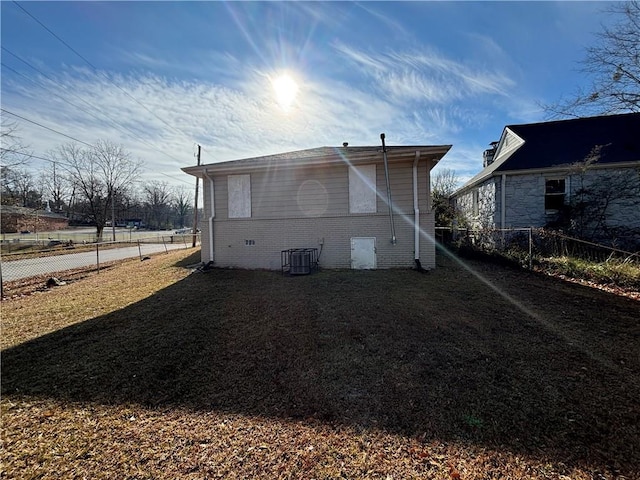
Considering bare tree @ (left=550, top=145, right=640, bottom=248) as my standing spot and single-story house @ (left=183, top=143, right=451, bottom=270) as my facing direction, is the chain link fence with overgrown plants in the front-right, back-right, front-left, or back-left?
front-left

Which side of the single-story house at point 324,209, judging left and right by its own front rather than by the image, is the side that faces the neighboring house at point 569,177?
right

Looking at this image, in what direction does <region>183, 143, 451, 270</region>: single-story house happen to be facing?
away from the camera

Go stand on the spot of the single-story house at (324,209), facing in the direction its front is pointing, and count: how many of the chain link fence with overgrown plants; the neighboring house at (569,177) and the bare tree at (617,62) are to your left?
0

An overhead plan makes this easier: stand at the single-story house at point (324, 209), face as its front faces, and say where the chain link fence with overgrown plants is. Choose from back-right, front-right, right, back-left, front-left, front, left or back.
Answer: right

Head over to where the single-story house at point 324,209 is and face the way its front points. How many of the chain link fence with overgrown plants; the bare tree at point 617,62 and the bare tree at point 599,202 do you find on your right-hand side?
3

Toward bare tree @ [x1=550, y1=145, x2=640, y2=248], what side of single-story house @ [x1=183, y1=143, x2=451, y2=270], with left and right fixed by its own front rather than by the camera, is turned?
right
